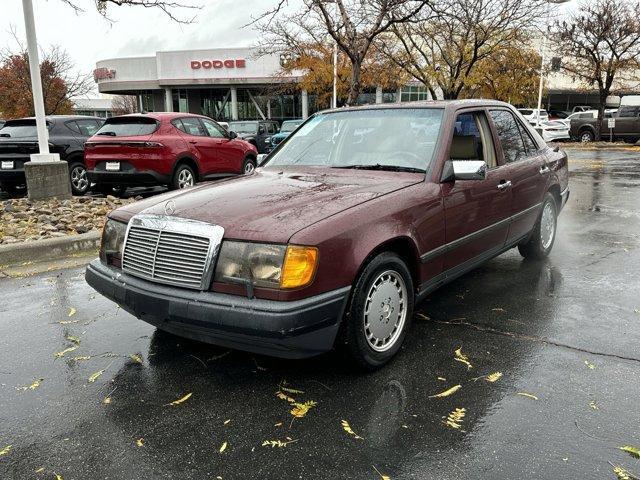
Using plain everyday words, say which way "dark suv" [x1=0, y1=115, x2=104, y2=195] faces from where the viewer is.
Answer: facing away from the viewer and to the right of the viewer

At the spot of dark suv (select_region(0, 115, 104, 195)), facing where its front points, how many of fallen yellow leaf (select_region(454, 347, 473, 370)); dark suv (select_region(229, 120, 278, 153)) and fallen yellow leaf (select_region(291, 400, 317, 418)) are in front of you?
1

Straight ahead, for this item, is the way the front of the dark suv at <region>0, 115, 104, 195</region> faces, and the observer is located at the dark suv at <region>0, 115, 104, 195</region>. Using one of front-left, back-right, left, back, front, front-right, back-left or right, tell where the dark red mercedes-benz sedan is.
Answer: back-right

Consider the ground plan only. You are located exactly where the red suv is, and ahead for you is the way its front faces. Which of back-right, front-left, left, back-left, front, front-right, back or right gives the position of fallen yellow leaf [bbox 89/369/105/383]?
back-right

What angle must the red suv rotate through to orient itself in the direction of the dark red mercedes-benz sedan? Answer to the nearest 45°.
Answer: approximately 135° to its right

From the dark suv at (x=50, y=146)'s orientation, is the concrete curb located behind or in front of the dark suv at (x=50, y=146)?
behind

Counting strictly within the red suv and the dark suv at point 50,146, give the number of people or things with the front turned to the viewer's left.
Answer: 0

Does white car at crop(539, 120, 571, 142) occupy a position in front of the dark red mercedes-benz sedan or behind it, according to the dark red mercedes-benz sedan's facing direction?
behind

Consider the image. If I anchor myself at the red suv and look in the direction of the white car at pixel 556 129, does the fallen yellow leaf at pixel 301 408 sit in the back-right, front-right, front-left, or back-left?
back-right

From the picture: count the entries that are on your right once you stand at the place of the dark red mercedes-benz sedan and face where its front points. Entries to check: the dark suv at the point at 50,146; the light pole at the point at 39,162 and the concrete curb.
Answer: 3

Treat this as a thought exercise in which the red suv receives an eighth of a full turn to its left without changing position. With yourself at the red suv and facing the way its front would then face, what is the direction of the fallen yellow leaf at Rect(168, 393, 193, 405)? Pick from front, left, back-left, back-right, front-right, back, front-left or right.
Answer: back

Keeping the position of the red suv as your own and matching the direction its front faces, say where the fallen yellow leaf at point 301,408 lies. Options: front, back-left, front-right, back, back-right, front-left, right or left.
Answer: back-right

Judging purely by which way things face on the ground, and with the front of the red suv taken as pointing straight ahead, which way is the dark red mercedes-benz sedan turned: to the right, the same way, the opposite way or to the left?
the opposite way

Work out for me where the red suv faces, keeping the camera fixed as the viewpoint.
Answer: facing away from the viewer and to the right of the viewer

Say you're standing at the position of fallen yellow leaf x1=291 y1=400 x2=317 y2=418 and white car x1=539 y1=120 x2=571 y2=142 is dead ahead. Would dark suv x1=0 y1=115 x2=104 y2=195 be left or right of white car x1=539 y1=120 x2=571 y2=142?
left

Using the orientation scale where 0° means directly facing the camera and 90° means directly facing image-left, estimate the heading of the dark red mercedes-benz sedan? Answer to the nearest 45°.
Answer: approximately 45°

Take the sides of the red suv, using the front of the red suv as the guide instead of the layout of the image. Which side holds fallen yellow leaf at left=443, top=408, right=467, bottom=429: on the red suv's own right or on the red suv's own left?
on the red suv's own right

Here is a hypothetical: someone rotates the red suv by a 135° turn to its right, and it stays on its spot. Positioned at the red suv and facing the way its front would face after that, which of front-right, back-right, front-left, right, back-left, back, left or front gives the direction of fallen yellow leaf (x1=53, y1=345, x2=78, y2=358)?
front
